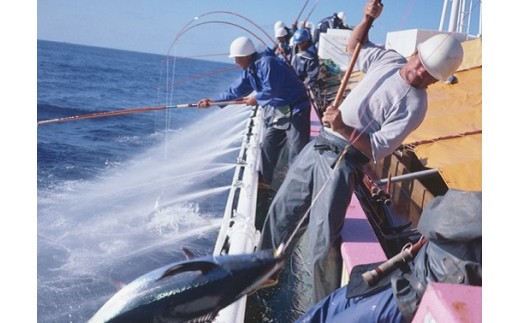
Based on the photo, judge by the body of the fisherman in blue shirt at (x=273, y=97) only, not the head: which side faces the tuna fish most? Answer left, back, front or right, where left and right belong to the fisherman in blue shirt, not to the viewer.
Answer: left

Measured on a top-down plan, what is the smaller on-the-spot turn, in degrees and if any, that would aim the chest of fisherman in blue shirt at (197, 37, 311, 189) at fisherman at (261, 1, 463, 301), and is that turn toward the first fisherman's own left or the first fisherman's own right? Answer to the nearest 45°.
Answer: approximately 90° to the first fisherman's own left

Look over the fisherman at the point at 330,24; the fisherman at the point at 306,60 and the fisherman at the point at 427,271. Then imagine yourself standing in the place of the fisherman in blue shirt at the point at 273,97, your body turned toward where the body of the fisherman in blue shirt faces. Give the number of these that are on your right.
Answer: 2

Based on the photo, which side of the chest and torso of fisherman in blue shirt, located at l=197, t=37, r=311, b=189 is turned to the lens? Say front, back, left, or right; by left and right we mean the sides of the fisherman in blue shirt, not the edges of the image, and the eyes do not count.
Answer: left

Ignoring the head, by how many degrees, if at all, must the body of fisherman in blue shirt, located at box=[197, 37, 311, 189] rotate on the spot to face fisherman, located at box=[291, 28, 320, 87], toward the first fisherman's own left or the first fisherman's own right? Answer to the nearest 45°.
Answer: approximately 90° to the first fisherman's own right

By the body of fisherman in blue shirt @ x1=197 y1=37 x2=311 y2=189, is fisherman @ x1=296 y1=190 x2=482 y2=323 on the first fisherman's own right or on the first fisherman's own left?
on the first fisherman's own left

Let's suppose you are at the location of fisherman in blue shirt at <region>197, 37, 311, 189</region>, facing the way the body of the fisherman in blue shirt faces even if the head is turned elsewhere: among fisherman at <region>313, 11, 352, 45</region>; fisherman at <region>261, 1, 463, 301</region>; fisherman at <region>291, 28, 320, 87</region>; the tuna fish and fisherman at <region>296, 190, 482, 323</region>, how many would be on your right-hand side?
2

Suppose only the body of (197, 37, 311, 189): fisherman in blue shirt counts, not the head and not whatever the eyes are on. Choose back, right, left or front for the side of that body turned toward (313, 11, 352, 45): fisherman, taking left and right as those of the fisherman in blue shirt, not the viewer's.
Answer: right
